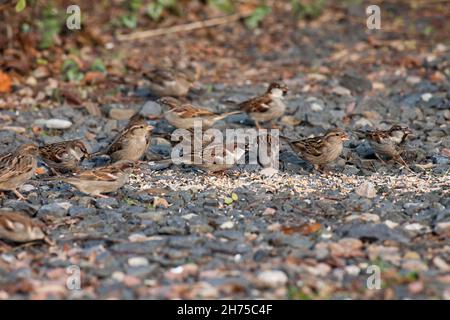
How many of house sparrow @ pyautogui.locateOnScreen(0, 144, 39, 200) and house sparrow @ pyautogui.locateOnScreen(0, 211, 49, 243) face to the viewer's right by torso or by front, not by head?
2

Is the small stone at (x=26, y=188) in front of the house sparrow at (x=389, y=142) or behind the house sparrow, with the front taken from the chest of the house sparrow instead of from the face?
behind

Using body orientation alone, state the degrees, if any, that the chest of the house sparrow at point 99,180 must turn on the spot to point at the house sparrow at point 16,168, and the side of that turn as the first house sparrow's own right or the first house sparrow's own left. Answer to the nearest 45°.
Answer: approximately 180°

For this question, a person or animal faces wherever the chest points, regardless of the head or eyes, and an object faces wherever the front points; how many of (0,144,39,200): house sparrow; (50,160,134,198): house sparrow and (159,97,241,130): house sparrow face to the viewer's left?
1

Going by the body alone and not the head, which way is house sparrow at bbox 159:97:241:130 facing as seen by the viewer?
to the viewer's left

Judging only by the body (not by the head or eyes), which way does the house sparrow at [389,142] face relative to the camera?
to the viewer's right

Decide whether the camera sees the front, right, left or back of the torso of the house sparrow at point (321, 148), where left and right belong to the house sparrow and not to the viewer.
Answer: right

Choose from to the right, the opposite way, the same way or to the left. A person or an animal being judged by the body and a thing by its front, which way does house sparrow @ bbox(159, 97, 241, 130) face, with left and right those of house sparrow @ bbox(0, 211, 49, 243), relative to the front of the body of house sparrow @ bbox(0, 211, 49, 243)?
the opposite way

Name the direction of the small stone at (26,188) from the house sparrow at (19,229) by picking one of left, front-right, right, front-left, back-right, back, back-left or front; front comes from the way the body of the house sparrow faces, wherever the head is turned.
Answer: left

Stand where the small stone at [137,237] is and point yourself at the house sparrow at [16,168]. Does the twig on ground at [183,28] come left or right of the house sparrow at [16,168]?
right

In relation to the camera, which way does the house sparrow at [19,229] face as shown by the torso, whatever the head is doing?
to the viewer's right

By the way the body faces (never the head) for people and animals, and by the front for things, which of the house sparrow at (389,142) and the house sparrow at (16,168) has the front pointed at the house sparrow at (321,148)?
the house sparrow at (16,168)

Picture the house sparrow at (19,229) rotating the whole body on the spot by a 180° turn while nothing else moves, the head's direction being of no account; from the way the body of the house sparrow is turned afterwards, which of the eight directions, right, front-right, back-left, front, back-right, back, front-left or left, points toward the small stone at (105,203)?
back-right

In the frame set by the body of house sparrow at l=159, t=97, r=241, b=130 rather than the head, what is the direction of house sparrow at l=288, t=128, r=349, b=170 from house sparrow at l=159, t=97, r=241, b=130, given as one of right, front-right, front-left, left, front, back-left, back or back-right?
back-left
